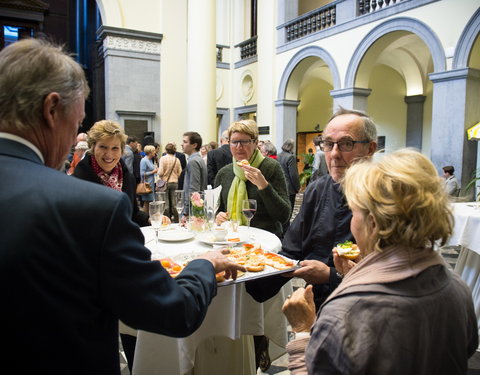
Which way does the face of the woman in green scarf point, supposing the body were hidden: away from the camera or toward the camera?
toward the camera

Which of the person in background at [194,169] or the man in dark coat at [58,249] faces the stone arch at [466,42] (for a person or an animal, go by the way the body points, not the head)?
the man in dark coat

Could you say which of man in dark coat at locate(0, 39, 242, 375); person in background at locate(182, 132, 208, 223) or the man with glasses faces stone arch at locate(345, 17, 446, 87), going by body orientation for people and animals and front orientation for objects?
the man in dark coat

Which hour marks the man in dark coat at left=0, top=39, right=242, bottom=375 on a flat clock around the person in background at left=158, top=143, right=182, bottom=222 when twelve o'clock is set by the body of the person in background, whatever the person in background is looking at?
The man in dark coat is roughly at 6 o'clock from the person in background.

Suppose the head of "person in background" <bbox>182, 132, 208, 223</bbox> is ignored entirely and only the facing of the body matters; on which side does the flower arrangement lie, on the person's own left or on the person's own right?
on the person's own left

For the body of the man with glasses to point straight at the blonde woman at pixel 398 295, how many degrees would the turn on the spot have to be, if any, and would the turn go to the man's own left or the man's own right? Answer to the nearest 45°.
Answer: approximately 45° to the man's own left

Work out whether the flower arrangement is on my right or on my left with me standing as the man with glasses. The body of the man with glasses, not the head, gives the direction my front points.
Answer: on my right

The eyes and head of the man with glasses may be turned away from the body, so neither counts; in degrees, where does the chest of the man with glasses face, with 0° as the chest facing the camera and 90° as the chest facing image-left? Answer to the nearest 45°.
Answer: approximately 45°

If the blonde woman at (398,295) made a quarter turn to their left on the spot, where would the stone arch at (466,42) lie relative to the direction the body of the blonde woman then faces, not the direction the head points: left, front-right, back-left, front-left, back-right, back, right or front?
back-right

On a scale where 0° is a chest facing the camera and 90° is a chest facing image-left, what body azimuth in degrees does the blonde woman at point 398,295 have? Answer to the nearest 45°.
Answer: approximately 135°

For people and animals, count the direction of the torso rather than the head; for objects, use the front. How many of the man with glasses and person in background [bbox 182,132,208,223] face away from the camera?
0

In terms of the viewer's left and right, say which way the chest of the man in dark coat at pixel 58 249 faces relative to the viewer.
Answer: facing away from the viewer and to the right of the viewer

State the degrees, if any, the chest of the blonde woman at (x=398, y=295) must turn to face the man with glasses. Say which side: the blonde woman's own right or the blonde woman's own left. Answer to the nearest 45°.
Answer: approximately 45° to the blonde woman's own right
